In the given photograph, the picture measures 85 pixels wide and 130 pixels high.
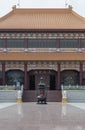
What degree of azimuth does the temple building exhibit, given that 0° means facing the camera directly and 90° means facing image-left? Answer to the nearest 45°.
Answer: approximately 0°
